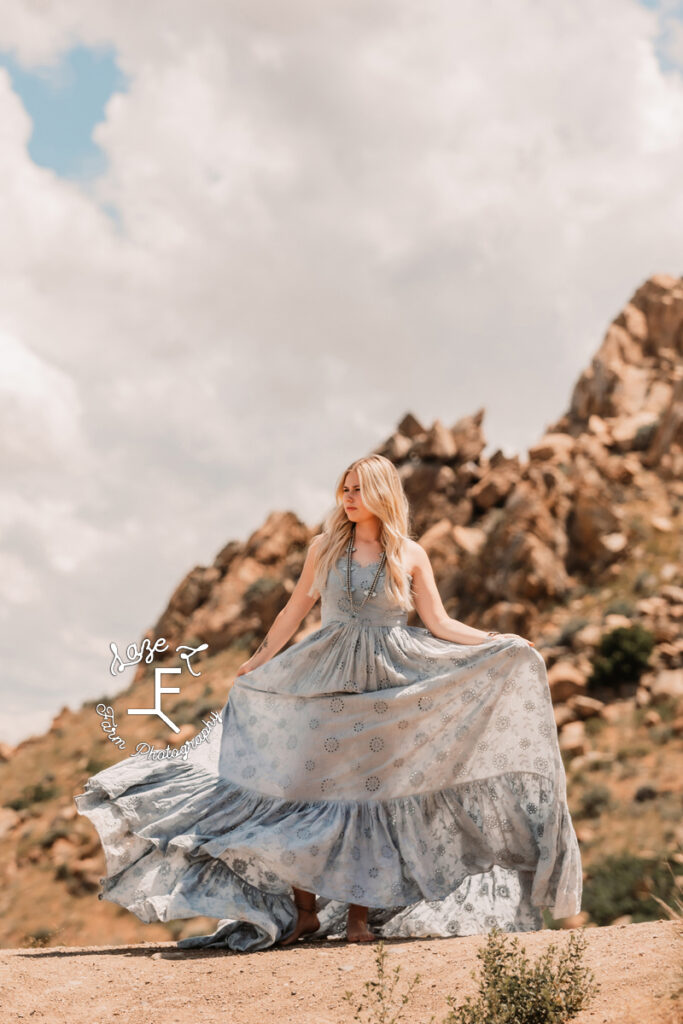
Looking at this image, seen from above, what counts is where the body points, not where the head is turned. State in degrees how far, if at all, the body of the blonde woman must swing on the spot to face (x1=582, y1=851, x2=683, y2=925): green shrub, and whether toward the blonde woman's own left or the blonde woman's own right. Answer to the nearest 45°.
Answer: approximately 135° to the blonde woman's own left

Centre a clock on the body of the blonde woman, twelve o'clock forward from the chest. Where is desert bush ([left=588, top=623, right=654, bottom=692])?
The desert bush is roughly at 7 o'clock from the blonde woman.

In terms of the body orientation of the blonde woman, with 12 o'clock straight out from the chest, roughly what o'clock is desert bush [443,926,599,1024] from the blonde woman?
The desert bush is roughly at 11 o'clock from the blonde woman.

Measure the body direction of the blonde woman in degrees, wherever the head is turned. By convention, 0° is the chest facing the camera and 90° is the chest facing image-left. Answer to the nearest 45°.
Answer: approximately 0°
